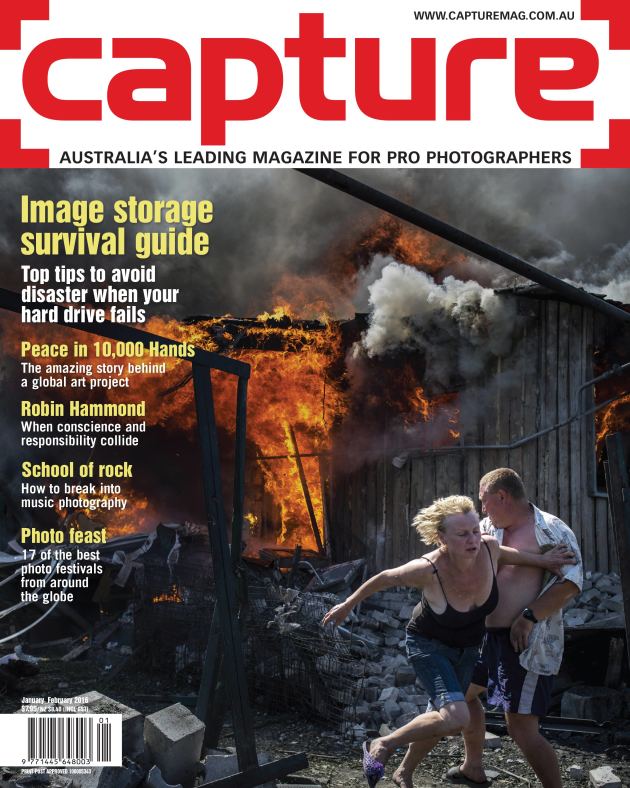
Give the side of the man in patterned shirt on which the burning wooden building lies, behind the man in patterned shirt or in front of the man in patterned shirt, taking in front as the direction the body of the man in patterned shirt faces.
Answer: behind

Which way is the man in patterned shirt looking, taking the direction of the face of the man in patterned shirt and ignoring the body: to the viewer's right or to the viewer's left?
to the viewer's left

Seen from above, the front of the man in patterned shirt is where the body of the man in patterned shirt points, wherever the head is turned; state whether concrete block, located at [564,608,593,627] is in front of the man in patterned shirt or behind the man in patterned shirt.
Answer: behind

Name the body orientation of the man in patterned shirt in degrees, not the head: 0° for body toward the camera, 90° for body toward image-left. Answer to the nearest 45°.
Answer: approximately 45°

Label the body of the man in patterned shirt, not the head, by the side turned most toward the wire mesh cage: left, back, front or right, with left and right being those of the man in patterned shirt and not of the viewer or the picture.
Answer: right
